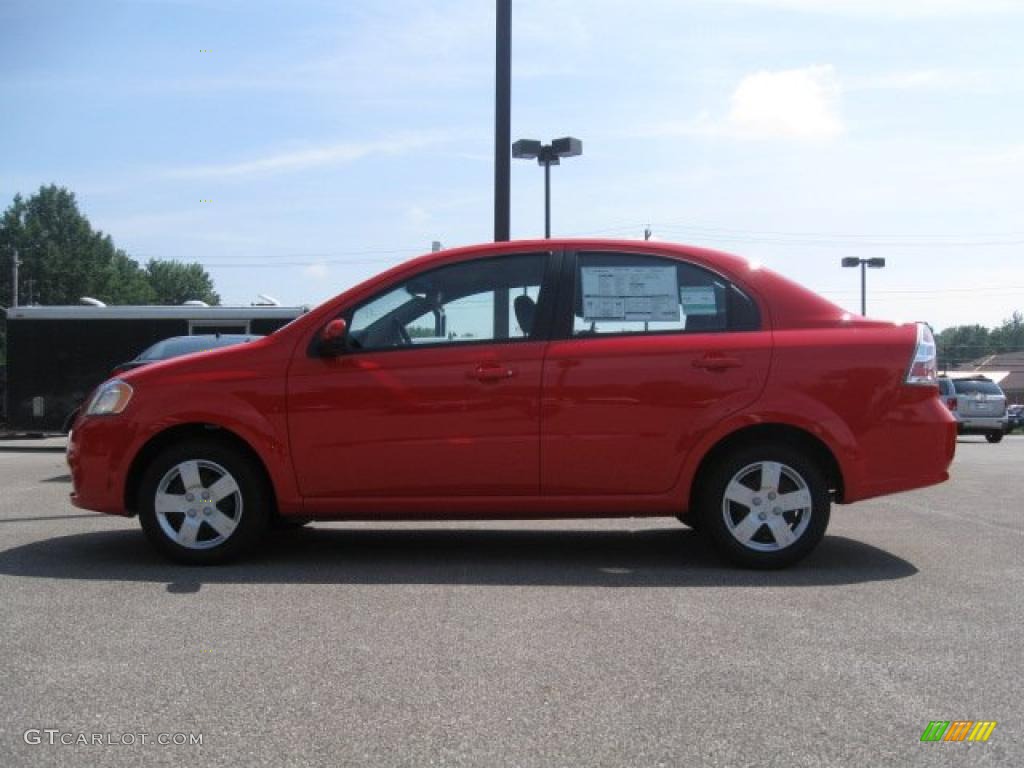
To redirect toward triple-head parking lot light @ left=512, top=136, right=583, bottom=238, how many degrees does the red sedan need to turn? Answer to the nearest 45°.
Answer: approximately 90° to its right

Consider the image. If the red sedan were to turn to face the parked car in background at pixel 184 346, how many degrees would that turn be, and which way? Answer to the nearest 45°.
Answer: approximately 45° to its right

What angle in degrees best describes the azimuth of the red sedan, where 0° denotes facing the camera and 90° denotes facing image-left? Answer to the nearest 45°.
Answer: approximately 90°

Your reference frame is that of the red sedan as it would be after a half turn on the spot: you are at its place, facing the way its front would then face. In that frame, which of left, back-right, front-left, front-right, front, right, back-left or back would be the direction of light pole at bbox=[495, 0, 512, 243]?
left

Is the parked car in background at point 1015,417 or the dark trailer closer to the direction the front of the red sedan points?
the dark trailer

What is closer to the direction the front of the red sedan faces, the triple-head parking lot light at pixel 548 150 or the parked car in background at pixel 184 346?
the parked car in background

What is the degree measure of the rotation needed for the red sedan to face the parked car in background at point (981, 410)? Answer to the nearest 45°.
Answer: approximately 135° to its right

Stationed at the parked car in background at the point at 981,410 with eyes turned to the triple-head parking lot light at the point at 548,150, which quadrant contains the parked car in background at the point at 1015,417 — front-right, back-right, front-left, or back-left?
back-right

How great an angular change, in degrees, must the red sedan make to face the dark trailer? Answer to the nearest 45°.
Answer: approximately 45° to its right

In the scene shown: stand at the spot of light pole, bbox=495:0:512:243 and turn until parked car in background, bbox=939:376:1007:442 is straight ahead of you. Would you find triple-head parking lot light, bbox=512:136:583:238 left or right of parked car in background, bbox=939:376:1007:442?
left
